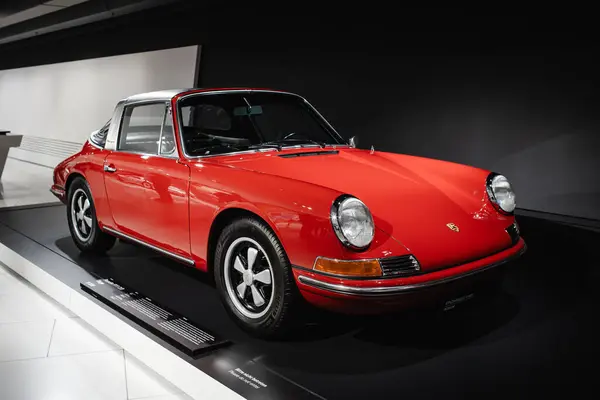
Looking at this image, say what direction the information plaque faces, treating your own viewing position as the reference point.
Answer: facing the viewer and to the left of the viewer

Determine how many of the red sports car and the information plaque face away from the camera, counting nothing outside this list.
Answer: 0

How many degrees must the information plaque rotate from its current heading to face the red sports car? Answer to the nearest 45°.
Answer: approximately 135° to its left
